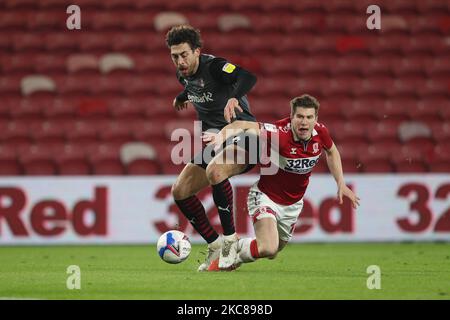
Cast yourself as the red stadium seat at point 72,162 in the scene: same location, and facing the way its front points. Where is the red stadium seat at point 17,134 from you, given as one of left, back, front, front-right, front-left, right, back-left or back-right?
back-right

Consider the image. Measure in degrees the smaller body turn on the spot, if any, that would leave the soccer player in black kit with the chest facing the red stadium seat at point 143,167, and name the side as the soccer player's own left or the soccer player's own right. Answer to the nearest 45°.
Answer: approximately 135° to the soccer player's own right

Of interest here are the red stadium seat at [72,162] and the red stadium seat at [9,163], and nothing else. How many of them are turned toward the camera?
2

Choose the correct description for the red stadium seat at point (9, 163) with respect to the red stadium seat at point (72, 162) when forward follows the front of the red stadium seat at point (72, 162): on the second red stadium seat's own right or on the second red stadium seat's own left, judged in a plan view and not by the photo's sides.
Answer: on the second red stadium seat's own right

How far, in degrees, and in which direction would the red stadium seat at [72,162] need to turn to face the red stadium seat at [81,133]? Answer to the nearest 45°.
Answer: approximately 180°

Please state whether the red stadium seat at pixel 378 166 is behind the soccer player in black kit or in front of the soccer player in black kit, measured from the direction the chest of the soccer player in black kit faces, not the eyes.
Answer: behind
